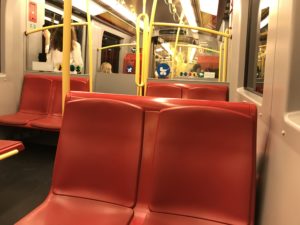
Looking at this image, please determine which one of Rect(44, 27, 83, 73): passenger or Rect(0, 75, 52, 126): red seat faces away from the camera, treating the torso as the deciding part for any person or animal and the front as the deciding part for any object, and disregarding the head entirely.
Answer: the passenger

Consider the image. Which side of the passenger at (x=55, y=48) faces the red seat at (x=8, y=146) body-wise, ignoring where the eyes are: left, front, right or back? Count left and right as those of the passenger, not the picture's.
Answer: back

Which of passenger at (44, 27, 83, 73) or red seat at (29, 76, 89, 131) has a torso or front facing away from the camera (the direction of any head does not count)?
the passenger

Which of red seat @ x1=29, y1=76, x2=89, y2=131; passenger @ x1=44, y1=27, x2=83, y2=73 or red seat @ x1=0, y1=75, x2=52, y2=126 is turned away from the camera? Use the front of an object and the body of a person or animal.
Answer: the passenger

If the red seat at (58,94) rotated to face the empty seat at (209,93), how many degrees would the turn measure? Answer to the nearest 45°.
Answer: approximately 90° to its left

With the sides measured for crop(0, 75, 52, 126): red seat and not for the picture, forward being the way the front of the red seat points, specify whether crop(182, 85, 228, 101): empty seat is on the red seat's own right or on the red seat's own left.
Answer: on the red seat's own left

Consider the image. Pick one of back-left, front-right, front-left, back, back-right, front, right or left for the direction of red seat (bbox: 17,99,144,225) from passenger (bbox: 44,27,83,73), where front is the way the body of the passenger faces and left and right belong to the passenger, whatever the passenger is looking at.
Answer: back

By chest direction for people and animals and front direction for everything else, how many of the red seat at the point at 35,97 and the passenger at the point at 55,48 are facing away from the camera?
1

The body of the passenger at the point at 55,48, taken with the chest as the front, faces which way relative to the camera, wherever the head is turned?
away from the camera

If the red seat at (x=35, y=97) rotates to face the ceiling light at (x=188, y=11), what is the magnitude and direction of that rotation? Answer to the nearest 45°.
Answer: approximately 180°
